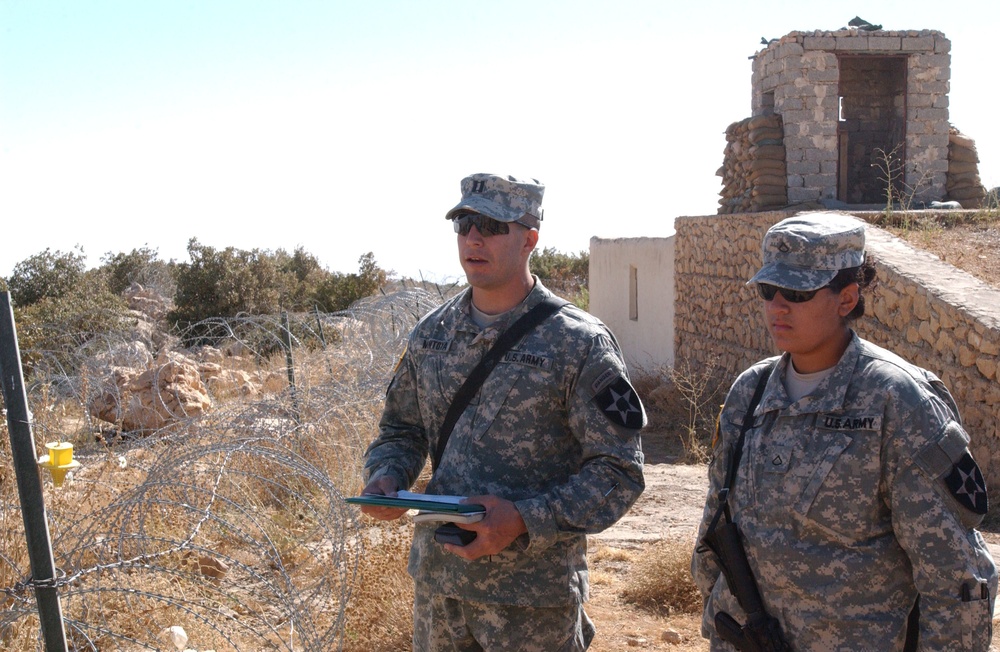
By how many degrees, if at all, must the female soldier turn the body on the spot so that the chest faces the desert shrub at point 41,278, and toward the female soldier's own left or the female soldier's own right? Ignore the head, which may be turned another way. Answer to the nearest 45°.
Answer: approximately 90° to the female soldier's own right

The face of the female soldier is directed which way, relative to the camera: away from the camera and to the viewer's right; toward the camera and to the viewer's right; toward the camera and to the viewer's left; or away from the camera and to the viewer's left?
toward the camera and to the viewer's left

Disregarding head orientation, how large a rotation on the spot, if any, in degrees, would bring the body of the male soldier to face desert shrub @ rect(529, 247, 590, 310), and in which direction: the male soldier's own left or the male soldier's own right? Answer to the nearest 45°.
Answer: approximately 135° to the male soldier's own right

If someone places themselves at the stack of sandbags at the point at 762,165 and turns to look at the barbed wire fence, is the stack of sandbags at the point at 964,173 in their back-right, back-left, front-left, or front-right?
back-left

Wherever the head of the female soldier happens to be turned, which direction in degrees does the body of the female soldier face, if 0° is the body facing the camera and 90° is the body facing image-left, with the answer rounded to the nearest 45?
approximately 45°

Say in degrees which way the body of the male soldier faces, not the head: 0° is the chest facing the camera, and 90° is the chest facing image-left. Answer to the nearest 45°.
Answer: approximately 45°

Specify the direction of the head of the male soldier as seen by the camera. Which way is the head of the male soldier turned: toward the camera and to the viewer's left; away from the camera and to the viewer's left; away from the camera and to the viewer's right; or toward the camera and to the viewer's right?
toward the camera and to the viewer's left

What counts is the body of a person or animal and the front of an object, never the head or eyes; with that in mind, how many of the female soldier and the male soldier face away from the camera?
0

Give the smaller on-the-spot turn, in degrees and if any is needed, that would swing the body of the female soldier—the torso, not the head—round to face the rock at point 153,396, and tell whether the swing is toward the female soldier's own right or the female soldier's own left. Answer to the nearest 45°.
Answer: approximately 90° to the female soldier's own right

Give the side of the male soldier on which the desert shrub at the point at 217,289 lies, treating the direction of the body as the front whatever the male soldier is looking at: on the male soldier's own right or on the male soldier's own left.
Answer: on the male soldier's own right
